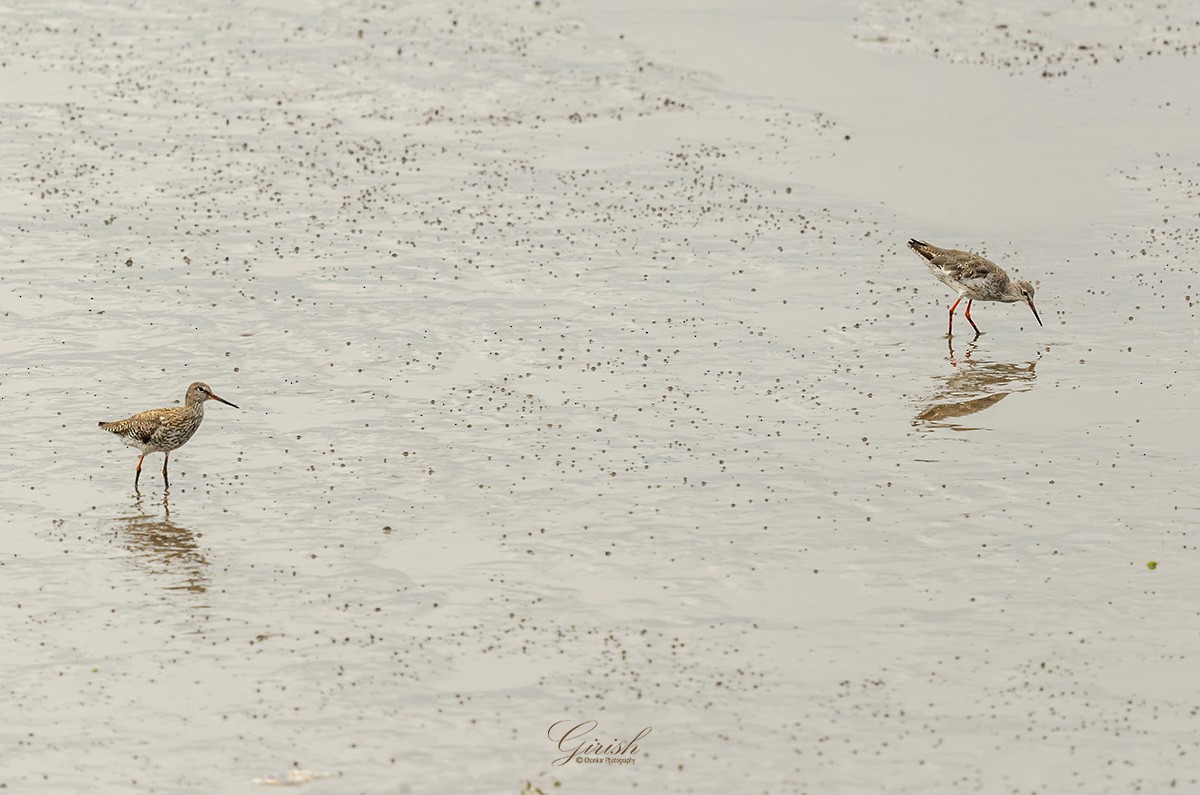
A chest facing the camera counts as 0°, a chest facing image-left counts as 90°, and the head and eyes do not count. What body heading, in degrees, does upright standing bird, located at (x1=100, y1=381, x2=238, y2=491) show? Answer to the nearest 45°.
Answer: approximately 270°
